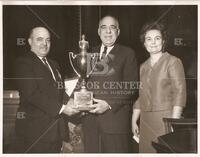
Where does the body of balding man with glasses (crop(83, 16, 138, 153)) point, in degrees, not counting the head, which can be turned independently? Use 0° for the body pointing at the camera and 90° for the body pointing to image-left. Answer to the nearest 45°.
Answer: approximately 45°

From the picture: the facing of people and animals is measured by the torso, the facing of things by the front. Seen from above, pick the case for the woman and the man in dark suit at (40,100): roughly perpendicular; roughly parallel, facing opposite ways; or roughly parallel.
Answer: roughly perpendicular

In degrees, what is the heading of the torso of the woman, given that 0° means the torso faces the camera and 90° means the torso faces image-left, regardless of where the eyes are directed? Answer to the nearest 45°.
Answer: approximately 45°
